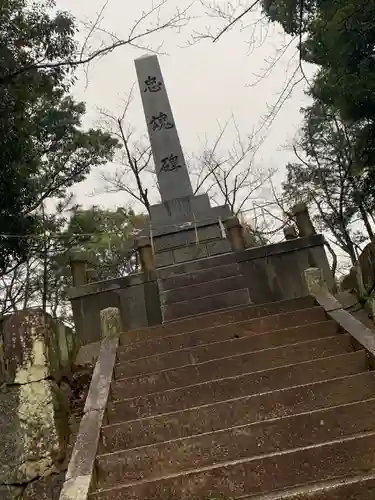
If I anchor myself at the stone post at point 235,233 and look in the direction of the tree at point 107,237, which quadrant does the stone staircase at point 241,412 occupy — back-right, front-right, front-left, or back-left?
back-left

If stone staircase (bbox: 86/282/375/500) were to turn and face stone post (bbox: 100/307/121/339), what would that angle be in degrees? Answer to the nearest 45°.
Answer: approximately 135° to its right

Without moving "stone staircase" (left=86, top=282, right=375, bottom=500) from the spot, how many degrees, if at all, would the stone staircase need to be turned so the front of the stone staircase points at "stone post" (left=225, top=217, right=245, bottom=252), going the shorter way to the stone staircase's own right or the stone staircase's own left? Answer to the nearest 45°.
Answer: approximately 180°

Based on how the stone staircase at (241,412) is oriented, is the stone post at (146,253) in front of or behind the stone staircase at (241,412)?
behind

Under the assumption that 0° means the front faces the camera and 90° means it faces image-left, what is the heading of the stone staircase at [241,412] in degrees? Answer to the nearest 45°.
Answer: approximately 0°

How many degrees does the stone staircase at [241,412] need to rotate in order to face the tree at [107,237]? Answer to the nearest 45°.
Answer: approximately 180°
